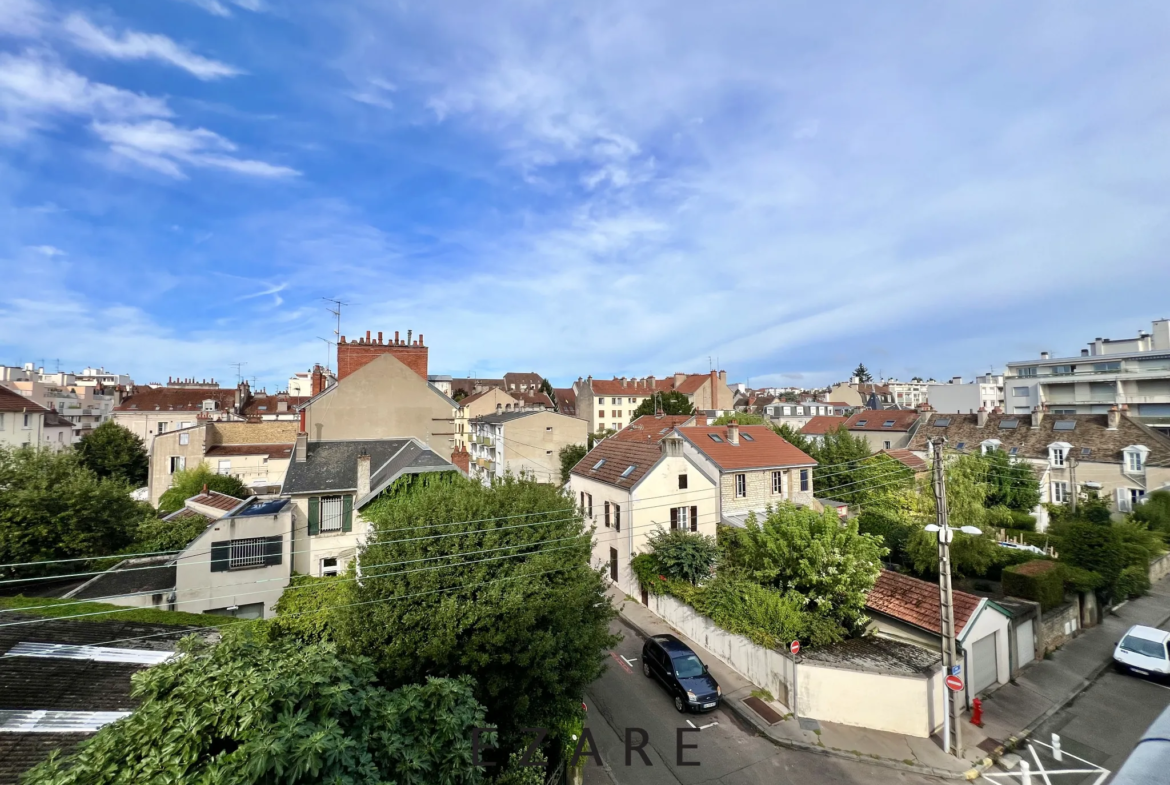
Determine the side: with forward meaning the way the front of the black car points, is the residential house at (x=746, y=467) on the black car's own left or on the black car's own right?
on the black car's own left

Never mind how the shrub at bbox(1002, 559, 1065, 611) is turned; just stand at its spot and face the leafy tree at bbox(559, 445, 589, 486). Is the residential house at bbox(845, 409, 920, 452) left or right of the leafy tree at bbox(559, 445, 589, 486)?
right

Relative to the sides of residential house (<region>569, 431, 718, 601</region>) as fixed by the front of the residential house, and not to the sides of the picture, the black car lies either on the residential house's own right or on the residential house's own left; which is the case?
on the residential house's own left

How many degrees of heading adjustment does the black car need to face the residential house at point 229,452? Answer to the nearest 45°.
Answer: approximately 180°

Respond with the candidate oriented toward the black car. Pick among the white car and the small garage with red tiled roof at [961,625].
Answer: the white car

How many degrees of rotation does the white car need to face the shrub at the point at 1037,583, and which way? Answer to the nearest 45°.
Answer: approximately 45° to its right

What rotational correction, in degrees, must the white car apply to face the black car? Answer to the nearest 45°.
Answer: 0° — it already faces it

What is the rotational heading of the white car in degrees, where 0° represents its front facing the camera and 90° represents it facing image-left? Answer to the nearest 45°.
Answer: approximately 45°

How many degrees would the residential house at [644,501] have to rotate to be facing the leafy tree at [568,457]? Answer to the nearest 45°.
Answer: approximately 135° to its right
